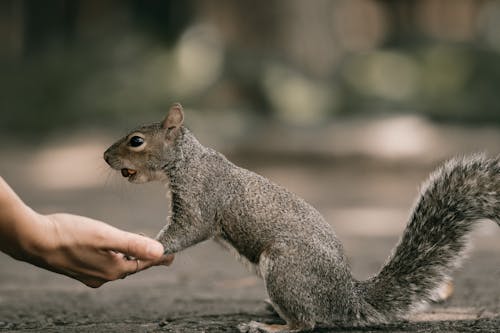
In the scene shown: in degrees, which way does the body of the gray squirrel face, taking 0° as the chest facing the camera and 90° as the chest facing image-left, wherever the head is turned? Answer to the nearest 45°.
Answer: approximately 90°
